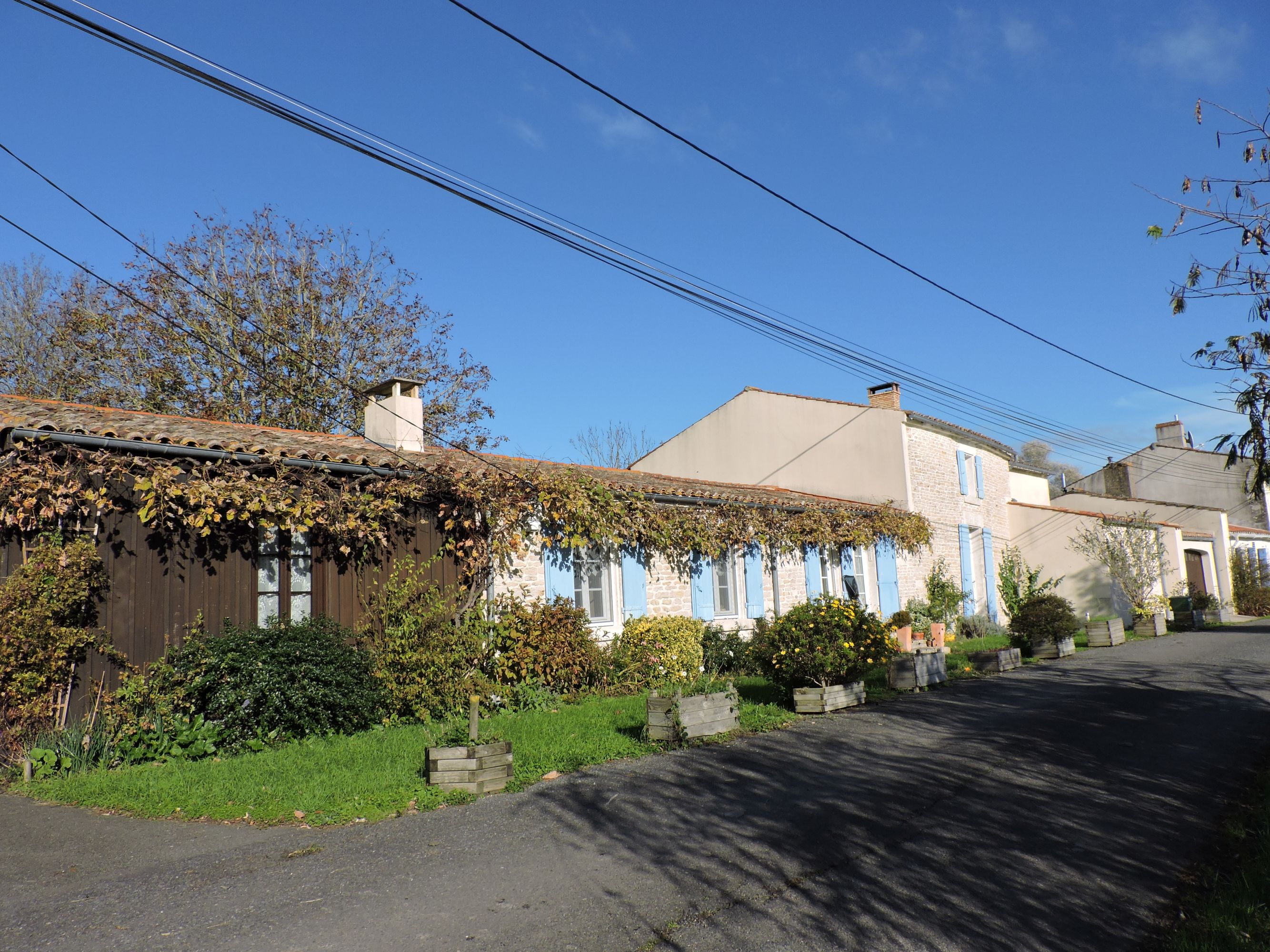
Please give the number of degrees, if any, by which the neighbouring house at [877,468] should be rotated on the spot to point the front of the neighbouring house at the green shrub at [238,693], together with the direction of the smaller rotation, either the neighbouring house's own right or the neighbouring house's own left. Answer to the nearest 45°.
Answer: approximately 90° to the neighbouring house's own right

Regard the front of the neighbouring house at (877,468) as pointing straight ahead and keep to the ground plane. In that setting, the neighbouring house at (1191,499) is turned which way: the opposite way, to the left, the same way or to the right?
the same way

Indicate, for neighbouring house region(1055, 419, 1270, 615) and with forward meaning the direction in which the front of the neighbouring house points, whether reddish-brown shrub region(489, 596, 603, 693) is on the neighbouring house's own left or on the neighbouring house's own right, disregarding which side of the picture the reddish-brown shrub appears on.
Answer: on the neighbouring house's own right

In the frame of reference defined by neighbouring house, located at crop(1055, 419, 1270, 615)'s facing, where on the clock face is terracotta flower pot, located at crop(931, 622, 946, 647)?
The terracotta flower pot is roughly at 2 o'clock from the neighbouring house.

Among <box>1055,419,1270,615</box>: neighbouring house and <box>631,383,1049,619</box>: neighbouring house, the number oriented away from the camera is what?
0

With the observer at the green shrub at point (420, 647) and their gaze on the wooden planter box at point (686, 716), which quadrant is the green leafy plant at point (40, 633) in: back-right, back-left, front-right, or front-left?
back-right

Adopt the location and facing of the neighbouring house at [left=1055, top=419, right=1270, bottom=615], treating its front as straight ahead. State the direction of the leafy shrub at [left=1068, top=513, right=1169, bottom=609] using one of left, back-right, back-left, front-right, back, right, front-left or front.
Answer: front-right

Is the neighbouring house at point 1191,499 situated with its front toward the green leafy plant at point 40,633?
no

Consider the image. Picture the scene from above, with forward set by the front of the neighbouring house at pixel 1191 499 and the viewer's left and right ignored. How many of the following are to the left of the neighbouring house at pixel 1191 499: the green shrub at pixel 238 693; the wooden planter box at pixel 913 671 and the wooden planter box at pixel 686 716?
0

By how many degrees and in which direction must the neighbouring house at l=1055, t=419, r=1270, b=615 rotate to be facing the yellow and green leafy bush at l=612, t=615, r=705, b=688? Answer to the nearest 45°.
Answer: approximately 45° to its right

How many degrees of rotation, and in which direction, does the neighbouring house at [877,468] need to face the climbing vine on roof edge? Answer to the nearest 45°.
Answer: approximately 90° to its right

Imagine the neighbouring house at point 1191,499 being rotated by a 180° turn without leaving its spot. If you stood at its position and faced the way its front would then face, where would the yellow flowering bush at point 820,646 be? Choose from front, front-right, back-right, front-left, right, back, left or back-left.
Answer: back-left

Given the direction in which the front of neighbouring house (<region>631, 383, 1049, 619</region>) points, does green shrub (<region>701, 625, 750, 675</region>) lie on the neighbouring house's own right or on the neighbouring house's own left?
on the neighbouring house's own right

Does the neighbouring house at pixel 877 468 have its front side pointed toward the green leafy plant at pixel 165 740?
no

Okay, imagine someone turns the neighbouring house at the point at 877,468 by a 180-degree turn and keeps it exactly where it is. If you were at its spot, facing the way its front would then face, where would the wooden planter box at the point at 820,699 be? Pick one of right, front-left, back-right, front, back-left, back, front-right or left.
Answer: back-left

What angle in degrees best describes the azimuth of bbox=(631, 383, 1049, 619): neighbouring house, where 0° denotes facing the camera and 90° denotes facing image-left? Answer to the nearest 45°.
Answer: approximately 315°

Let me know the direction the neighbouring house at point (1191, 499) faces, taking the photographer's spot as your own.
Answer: facing the viewer and to the right of the viewer

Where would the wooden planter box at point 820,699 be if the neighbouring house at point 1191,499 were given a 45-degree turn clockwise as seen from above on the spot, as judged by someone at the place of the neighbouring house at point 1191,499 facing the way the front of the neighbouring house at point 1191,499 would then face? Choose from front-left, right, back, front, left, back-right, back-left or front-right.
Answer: front

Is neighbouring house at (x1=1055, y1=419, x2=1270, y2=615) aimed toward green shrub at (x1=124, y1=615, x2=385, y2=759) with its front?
no
